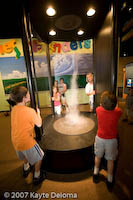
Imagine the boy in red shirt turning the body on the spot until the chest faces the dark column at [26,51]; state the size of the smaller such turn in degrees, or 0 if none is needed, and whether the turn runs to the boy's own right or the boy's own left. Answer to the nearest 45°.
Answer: approximately 90° to the boy's own left

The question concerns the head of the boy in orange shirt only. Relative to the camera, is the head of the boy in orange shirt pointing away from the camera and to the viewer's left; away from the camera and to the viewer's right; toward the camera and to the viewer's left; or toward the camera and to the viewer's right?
away from the camera and to the viewer's right

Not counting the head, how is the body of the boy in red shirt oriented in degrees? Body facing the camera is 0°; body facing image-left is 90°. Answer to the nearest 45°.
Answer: approximately 180°

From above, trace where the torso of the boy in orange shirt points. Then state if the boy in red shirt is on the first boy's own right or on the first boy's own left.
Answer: on the first boy's own right

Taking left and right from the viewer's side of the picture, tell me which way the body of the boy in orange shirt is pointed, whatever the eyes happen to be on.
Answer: facing away from the viewer and to the right of the viewer
